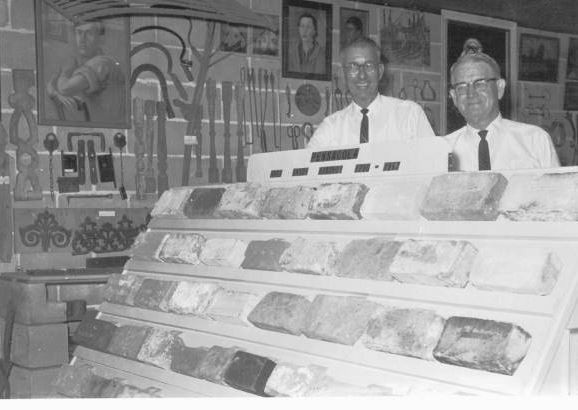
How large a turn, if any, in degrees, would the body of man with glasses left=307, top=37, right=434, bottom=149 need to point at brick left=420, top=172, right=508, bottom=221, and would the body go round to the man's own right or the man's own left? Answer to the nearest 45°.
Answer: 0° — they already face it

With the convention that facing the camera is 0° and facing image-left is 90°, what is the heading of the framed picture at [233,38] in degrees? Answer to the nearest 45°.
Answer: approximately 0°

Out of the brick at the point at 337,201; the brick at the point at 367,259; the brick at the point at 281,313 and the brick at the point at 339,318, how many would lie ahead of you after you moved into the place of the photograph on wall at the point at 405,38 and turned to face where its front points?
4

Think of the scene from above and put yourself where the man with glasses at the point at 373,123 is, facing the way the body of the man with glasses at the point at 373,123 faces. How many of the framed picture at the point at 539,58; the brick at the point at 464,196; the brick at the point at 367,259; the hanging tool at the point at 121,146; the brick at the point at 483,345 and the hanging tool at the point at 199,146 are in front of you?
3

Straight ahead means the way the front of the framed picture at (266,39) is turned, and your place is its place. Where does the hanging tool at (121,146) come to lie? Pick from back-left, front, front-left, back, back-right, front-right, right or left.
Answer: front-right

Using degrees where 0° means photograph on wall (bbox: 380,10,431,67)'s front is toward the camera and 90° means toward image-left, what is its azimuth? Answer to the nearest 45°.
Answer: approximately 0°

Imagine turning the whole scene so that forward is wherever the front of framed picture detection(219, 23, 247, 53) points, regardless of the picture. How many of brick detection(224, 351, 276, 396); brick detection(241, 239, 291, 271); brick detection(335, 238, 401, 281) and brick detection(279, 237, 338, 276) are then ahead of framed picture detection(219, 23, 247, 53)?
4
